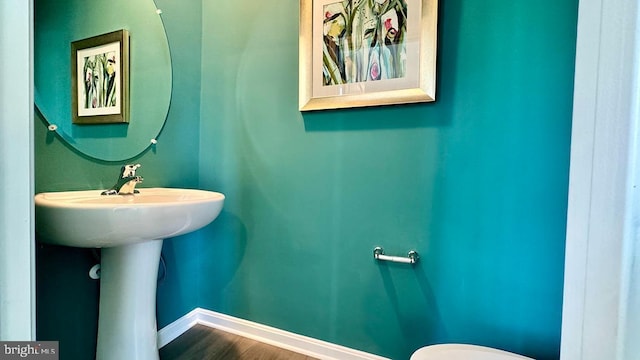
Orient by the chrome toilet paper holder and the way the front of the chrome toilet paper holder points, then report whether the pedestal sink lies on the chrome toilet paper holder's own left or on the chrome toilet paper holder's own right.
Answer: on the chrome toilet paper holder's own right

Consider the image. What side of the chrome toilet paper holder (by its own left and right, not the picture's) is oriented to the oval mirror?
right

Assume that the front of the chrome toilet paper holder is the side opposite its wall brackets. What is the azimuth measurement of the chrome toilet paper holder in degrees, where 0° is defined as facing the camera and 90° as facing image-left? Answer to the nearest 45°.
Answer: approximately 0°

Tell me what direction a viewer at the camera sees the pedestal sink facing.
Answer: facing the viewer and to the right of the viewer

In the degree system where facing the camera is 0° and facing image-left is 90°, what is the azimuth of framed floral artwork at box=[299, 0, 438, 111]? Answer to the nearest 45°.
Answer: approximately 45°

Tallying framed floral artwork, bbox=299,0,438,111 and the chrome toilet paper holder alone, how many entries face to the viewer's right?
0

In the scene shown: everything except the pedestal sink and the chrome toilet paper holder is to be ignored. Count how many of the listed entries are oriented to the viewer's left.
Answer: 0

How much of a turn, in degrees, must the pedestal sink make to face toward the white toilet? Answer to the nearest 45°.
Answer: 0° — it already faces it
